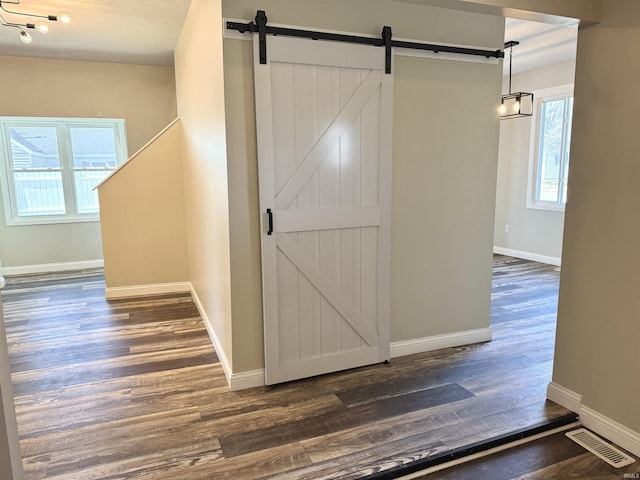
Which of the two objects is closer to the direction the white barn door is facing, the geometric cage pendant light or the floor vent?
the floor vent

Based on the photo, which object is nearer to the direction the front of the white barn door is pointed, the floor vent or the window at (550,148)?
the floor vent

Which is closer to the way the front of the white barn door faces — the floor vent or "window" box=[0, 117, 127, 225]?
the floor vent

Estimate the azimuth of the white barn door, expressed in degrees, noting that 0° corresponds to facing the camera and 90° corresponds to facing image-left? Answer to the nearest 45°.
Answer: approximately 315°

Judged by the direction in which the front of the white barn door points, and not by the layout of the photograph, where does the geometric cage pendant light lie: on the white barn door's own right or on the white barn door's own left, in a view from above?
on the white barn door's own left

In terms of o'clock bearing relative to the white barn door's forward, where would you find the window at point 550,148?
The window is roughly at 9 o'clock from the white barn door.
